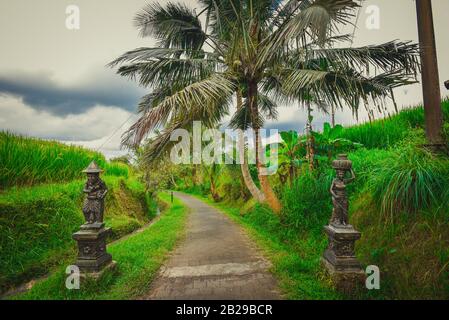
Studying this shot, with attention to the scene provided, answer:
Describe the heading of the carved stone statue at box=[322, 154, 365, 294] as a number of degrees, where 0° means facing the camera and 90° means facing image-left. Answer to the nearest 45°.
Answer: approximately 0°

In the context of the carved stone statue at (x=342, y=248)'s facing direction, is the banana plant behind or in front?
behind

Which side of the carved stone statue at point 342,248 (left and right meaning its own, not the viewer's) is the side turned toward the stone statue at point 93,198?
right

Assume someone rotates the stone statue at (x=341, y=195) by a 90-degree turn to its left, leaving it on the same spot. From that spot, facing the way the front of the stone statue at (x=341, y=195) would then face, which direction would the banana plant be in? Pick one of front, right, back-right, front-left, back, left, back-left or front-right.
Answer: left

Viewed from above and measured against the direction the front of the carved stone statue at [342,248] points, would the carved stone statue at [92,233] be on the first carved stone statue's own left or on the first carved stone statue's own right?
on the first carved stone statue's own right

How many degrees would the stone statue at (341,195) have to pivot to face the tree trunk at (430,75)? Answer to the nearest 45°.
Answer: approximately 135° to its left
